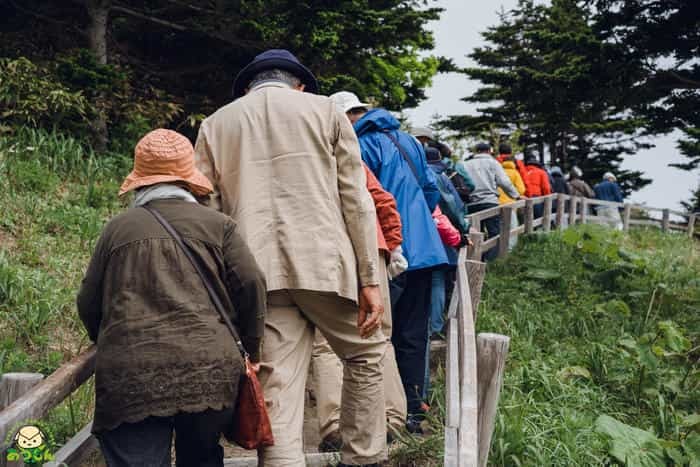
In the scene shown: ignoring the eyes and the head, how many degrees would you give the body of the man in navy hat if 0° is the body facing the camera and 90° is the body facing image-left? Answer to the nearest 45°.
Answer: approximately 180°

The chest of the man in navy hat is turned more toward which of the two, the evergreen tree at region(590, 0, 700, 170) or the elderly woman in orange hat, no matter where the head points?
the evergreen tree

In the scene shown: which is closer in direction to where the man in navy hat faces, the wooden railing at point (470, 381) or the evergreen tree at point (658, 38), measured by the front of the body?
the evergreen tree

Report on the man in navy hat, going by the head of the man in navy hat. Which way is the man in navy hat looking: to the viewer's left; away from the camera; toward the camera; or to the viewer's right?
away from the camera

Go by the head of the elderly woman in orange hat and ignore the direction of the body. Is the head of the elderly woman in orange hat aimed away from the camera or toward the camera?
away from the camera

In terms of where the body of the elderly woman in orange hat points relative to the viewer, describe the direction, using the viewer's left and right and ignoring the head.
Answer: facing away from the viewer

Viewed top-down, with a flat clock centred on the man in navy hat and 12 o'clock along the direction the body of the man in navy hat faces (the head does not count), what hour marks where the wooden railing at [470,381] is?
The wooden railing is roughly at 3 o'clock from the man in navy hat.

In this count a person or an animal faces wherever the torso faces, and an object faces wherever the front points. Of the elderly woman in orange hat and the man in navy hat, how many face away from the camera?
2

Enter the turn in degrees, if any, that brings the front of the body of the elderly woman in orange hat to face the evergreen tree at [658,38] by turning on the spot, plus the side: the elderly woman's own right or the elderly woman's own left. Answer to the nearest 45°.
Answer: approximately 45° to the elderly woman's own right

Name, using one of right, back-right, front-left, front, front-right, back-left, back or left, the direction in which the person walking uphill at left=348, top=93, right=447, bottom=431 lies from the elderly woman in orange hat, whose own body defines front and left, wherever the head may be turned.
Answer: front-right

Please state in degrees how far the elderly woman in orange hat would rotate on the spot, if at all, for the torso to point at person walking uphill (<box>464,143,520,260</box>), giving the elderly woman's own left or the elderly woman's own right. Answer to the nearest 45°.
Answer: approximately 45° to the elderly woman's own right
